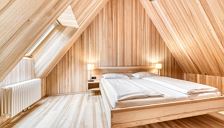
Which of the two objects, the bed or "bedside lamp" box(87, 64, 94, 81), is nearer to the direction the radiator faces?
the bed

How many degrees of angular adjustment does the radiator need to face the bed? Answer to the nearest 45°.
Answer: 0° — it already faces it

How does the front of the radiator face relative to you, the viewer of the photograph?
facing the viewer and to the right of the viewer

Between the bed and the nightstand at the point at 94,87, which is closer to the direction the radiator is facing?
the bed

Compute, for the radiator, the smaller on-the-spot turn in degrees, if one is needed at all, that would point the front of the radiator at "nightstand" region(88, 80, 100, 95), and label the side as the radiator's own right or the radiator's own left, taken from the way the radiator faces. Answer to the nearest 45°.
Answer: approximately 90° to the radiator's own left

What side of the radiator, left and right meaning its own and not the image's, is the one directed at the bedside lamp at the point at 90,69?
left

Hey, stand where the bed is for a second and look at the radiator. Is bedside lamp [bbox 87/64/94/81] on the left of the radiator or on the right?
right
